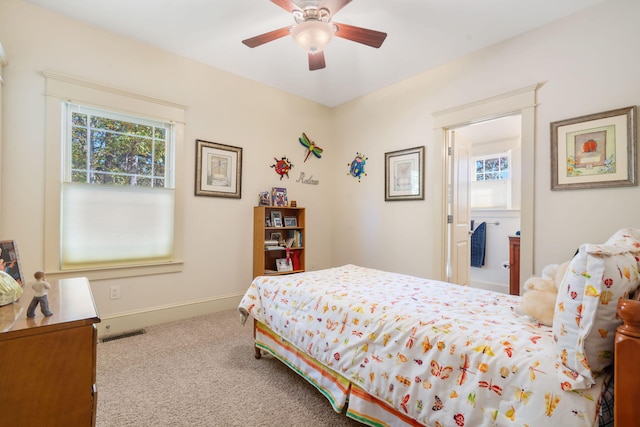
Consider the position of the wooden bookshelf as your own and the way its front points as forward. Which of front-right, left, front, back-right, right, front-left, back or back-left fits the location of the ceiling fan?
front-right

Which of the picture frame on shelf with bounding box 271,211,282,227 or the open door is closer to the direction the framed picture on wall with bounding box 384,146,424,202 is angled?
the picture frame on shelf

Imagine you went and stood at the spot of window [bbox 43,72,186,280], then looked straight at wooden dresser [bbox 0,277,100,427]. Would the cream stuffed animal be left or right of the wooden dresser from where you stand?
left

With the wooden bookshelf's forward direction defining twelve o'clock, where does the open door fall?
The open door is roughly at 11 o'clock from the wooden bookshelf.

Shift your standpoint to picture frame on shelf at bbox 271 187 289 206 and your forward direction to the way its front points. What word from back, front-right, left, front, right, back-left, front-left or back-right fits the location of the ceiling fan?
front-right

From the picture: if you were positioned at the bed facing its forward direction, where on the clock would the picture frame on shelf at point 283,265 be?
The picture frame on shelf is roughly at 12 o'clock from the bed.

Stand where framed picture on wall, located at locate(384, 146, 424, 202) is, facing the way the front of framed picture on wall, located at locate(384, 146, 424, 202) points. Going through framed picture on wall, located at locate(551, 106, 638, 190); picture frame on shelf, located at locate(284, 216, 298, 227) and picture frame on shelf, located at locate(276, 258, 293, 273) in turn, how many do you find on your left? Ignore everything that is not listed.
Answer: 1

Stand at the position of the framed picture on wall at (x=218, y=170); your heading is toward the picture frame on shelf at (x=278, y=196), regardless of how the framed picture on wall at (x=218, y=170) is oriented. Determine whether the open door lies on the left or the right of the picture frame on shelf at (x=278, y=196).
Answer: right

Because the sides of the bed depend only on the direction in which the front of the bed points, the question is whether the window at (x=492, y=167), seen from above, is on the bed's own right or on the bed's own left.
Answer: on the bed's own right

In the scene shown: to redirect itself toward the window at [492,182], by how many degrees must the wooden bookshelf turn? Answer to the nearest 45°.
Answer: approximately 45° to its left

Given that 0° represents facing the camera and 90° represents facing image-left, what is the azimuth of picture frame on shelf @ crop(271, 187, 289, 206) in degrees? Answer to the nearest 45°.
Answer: approximately 315°

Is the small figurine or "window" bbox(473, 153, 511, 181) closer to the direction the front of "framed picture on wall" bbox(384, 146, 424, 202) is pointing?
the small figurine
